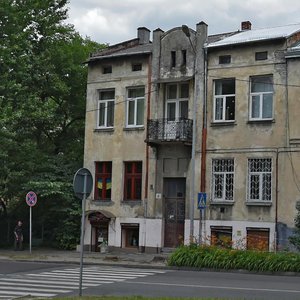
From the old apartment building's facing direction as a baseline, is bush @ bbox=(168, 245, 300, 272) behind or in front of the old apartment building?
in front

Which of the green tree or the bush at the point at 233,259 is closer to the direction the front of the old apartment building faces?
the bush

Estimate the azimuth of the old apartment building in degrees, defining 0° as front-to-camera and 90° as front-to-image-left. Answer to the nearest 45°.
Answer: approximately 0°

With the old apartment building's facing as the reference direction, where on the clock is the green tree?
The green tree is roughly at 4 o'clock from the old apartment building.
